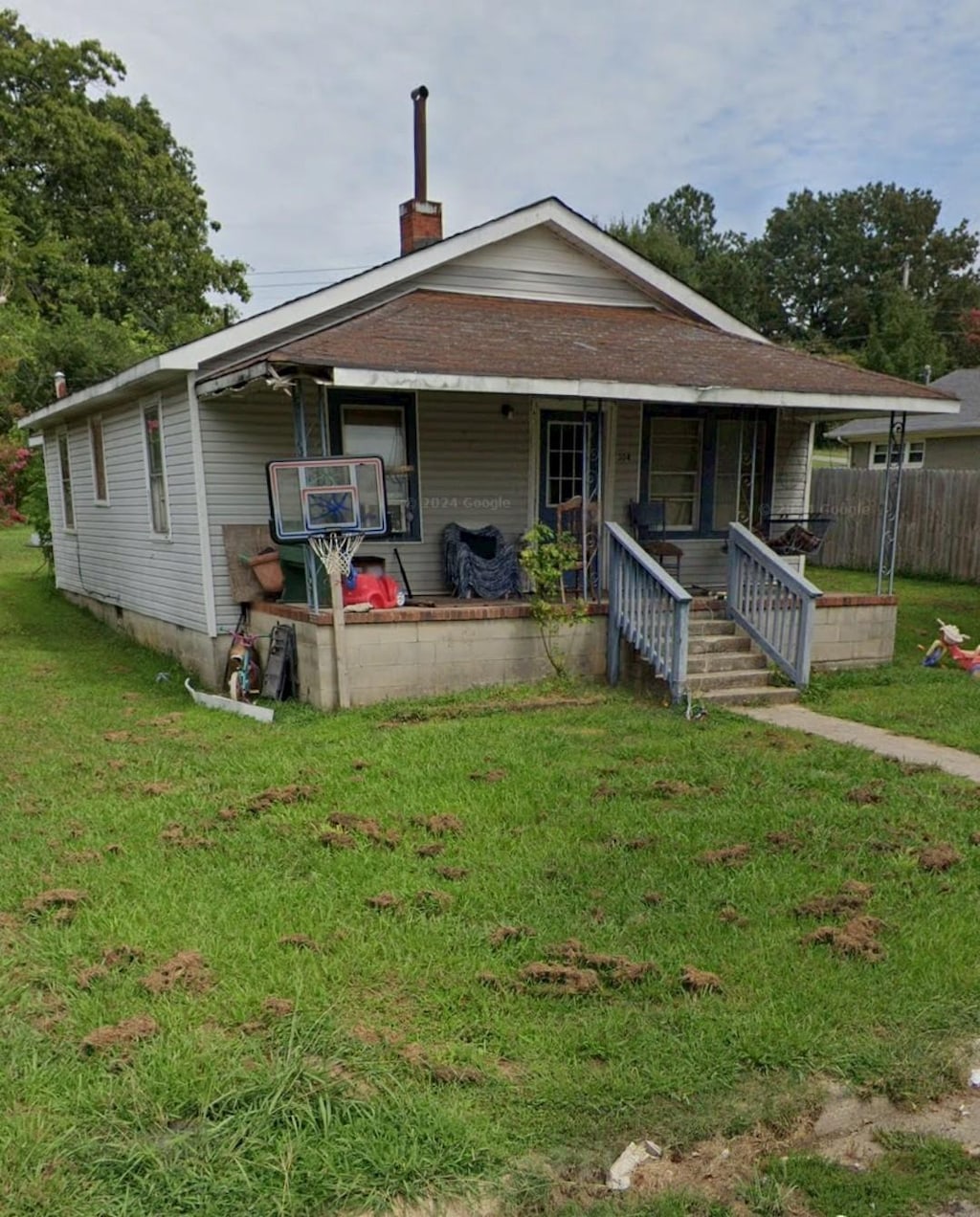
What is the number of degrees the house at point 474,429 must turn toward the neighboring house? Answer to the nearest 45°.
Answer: approximately 90° to its left

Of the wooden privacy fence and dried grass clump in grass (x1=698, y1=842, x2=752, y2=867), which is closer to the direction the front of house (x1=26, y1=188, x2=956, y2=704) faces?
the dried grass clump in grass

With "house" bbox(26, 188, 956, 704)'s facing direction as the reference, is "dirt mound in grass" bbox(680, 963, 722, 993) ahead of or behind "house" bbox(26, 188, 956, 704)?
ahead

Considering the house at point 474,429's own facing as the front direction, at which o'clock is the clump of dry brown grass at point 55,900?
The clump of dry brown grass is roughly at 2 o'clock from the house.

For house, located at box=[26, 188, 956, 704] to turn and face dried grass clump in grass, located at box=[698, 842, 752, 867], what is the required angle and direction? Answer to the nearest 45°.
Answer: approximately 45° to its right

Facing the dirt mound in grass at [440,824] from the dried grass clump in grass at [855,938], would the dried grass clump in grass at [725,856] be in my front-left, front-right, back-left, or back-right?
front-right

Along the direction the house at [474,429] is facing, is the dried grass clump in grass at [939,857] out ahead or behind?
ahead

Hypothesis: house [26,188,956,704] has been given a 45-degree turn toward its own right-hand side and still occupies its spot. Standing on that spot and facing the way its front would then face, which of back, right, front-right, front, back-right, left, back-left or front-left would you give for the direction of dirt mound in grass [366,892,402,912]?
front

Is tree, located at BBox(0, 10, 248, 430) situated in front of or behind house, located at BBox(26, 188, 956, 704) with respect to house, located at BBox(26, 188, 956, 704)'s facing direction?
behind

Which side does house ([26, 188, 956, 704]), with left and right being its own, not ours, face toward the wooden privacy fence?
left

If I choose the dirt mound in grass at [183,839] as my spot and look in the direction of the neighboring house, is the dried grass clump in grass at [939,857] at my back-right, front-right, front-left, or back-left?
front-right

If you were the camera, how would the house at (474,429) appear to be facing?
facing the viewer and to the right of the viewer

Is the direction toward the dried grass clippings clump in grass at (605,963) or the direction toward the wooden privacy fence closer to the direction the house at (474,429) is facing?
the dried grass clippings clump in grass

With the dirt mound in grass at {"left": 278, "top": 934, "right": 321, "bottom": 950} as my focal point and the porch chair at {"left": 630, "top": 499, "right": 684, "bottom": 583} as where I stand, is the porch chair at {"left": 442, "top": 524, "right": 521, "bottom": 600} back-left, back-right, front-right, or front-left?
front-right

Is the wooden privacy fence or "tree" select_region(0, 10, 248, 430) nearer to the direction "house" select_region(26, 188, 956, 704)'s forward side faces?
the wooden privacy fence

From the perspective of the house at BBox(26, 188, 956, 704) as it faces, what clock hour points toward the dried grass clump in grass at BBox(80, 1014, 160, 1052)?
The dried grass clump in grass is roughly at 2 o'clock from the house.

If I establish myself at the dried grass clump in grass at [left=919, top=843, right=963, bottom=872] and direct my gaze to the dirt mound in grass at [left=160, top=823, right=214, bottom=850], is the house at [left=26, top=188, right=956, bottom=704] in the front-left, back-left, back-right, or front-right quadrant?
front-right

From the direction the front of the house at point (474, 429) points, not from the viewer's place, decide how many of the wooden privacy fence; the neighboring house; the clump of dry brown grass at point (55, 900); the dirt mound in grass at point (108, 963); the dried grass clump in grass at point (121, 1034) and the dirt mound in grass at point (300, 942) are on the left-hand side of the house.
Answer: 2

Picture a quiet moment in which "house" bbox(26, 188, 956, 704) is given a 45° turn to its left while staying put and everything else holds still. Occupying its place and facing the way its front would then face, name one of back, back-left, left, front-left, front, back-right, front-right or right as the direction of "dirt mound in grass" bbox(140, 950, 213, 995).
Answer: right

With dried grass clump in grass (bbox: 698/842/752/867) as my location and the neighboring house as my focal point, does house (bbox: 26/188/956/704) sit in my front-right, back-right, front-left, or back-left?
front-left
